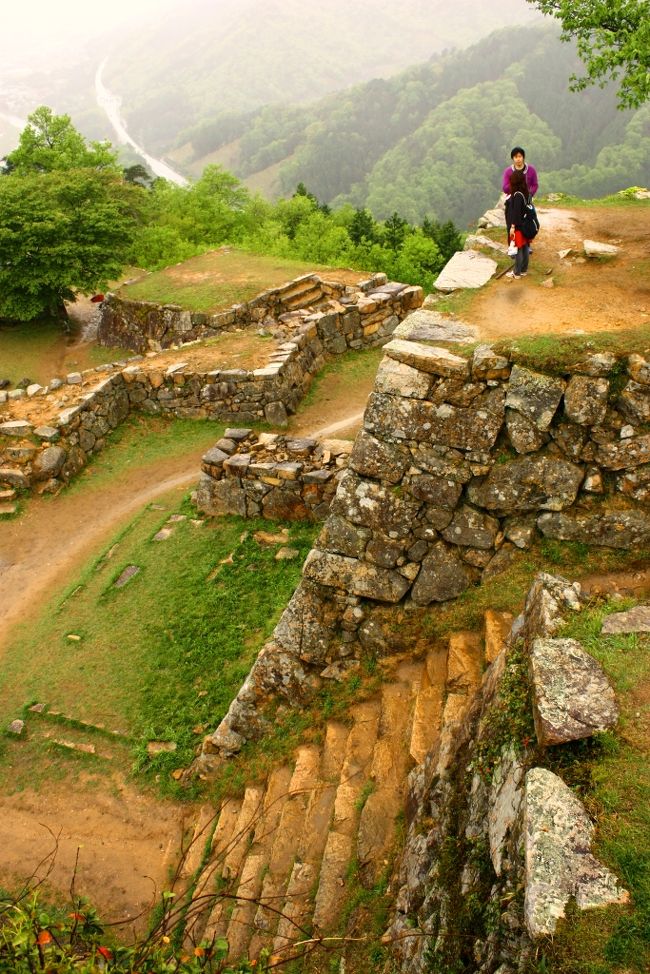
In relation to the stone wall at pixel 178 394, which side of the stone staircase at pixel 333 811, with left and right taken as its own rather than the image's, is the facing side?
right

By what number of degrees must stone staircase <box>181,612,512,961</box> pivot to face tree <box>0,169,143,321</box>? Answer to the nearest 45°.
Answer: approximately 90° to its right

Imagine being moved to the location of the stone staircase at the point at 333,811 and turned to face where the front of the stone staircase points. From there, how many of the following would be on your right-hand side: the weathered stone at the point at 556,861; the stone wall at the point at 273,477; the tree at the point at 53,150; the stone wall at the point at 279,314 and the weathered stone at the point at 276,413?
4

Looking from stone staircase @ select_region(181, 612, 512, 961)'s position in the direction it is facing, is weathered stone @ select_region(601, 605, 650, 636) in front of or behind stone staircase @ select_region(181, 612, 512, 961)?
behind

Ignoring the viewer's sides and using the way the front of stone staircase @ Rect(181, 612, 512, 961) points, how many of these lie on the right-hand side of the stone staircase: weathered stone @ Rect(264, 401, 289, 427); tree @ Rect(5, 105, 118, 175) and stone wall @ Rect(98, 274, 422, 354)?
3

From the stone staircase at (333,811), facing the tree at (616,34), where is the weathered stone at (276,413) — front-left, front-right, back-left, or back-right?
front-left

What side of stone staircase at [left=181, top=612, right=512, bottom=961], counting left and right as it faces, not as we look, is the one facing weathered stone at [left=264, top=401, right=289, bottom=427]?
right

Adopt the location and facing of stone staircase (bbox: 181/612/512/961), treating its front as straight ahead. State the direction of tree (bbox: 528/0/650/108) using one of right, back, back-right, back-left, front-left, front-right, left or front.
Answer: back-right

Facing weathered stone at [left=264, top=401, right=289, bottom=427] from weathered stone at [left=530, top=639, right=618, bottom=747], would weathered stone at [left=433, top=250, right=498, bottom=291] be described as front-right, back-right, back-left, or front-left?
front-right

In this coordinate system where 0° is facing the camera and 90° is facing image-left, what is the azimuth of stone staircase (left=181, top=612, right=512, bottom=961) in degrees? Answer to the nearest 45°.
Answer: approximately 90°

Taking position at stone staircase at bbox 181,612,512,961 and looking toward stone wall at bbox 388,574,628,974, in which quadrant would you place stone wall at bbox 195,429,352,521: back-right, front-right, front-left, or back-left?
back-left
